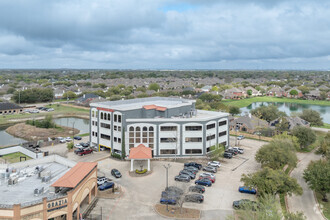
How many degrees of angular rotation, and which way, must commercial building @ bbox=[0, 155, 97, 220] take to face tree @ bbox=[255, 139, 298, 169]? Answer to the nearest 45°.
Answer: approximately 45° to its left

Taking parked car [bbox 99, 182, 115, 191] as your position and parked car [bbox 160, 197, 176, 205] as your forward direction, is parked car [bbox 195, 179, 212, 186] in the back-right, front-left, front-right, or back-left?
front-left

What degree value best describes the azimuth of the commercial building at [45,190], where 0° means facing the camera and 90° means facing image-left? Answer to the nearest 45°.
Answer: approximately 315°

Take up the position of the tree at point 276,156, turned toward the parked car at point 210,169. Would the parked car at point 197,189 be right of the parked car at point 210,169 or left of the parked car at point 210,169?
left
